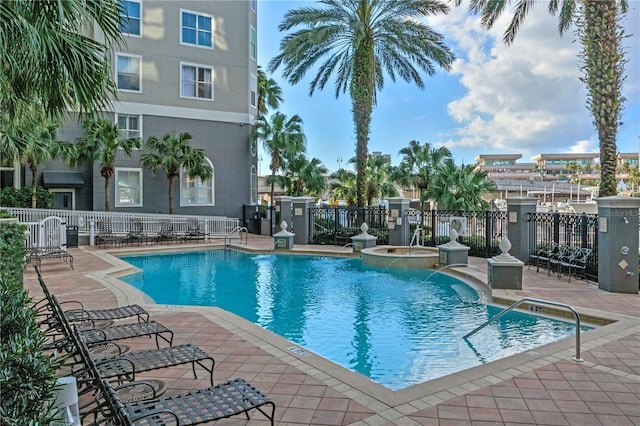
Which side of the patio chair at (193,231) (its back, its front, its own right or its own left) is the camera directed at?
front

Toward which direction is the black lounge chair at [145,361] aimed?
to the viewer's right

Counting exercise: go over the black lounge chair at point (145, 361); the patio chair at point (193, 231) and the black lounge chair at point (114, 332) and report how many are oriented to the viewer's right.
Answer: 2

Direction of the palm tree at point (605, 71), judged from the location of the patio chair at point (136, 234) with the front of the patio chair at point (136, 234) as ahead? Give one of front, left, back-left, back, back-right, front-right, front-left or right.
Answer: front-left

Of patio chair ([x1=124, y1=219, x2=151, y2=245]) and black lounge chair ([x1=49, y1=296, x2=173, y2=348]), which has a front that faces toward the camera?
the patio chair

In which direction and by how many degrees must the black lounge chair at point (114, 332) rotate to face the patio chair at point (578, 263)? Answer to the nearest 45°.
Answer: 0° — it already faces it

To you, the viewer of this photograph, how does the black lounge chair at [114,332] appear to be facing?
facing to the right of the viewer

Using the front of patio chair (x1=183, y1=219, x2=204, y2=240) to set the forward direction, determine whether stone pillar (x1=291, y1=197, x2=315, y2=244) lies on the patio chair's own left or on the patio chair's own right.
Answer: on the patio chair's own left

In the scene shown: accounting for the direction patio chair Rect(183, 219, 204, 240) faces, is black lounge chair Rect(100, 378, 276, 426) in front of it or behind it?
in front

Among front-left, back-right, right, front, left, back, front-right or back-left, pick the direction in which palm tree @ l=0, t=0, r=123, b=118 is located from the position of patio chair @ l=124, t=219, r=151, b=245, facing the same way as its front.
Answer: front

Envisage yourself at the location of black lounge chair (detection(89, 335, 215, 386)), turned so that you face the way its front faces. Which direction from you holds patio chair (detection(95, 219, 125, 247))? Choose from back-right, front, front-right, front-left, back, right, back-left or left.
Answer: left

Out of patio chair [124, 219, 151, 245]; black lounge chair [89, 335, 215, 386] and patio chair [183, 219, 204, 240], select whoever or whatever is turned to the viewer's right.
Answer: the black lounge chair

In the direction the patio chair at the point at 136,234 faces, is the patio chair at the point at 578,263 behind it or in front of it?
in front

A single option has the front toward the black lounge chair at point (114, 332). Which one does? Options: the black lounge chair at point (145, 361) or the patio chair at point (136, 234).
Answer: the patio chair

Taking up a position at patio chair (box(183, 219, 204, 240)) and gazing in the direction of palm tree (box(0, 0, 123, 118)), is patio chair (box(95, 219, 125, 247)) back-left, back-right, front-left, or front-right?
front-right

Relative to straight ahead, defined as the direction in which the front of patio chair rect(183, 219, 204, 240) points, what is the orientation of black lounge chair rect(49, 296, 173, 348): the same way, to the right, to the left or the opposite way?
to the left

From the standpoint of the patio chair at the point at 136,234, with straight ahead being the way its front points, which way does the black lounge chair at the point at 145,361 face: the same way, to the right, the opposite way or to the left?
to the left

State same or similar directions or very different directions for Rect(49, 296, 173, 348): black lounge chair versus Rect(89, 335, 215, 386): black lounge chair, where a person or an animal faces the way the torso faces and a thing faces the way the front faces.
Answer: same or similar directions

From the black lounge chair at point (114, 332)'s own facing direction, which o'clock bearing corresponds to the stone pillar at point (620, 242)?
The stone pillar is roughly at 12 o'clock from the black lounge chair.
